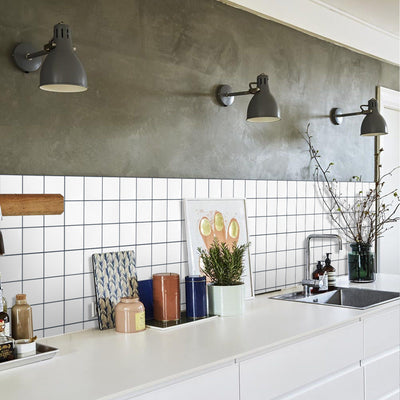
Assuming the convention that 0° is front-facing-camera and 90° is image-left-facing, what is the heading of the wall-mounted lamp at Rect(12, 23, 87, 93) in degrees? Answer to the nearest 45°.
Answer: approximately 315°

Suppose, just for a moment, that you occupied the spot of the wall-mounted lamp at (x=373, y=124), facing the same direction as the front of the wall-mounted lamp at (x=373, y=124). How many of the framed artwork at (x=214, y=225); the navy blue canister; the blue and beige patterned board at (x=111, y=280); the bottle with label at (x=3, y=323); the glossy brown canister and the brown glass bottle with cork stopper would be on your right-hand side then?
6

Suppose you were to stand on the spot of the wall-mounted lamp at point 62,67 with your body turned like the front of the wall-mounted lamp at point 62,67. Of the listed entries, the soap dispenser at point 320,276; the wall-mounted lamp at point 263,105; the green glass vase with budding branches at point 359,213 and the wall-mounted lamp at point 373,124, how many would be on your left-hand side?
4

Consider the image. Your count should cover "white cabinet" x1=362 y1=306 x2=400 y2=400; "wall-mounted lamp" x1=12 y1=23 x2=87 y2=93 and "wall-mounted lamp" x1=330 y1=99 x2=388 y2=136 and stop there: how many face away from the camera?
0

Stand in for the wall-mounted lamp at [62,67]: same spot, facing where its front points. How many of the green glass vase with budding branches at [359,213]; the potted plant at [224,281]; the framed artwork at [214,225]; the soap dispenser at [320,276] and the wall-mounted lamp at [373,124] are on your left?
5

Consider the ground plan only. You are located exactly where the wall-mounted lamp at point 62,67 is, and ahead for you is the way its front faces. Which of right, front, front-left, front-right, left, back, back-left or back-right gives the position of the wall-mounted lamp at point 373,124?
left

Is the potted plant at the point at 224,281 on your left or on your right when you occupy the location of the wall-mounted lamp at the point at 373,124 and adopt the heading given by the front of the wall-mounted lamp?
on your right

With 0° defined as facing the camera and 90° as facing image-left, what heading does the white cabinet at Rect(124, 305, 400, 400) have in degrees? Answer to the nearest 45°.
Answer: approximately 315°

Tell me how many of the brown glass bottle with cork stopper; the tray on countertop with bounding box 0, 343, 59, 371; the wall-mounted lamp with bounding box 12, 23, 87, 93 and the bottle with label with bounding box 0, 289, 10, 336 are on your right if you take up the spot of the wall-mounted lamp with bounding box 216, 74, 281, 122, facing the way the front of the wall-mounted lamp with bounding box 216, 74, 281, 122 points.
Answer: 4

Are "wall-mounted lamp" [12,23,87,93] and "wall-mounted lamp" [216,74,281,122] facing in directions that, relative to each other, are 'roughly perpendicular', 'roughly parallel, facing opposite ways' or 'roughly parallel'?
roughly parallel

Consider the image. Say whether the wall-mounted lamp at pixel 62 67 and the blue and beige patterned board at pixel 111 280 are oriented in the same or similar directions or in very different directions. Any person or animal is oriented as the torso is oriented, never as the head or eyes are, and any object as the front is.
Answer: same or similar directions
